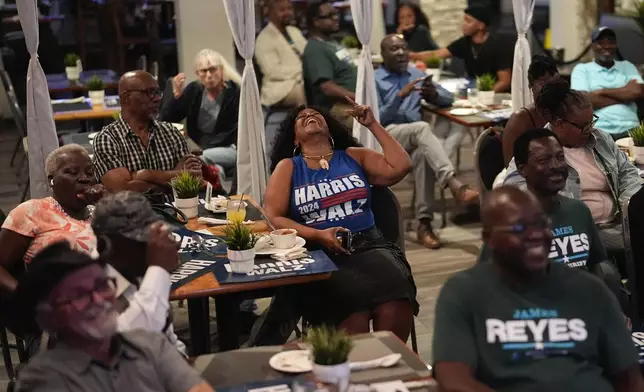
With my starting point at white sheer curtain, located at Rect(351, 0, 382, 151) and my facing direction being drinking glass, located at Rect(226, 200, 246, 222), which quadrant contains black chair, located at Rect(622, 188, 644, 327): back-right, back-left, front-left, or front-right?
front-left

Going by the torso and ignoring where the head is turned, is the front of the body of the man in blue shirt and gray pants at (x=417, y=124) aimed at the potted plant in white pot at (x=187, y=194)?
no

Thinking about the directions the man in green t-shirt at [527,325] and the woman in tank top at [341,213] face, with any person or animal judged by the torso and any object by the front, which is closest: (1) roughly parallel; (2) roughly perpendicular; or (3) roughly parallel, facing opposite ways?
roughly parallel

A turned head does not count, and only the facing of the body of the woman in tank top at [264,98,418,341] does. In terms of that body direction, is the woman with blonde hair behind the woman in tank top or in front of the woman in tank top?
behind

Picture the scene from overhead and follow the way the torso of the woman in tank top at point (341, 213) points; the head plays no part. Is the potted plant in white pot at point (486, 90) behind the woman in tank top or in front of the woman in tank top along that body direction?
behind

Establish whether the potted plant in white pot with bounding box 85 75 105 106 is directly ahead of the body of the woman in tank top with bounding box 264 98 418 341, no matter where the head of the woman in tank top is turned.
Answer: no

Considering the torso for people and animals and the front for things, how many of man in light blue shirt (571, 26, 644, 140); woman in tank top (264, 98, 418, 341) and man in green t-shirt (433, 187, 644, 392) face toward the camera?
3

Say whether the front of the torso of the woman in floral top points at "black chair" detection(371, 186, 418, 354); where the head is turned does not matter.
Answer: no

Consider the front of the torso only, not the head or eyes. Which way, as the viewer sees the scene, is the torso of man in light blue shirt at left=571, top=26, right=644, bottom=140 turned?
toward the camera

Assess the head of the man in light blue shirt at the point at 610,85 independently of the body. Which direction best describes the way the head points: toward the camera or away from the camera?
toward the camera

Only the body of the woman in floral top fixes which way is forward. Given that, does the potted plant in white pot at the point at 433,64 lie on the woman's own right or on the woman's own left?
on the woman's own left

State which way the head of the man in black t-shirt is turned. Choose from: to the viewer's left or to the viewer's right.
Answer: to the viewer's left

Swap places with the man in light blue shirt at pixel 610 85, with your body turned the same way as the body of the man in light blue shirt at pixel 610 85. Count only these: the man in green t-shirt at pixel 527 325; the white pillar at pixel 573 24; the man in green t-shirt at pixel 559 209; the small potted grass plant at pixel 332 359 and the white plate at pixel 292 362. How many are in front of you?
4

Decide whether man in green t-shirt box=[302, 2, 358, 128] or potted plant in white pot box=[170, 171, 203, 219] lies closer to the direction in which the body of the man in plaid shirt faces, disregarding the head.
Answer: the potted plant in white pot

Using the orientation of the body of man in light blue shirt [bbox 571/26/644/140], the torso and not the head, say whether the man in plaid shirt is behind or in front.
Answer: in front

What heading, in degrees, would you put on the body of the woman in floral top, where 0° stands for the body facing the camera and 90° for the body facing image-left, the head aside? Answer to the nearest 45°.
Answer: approximately 315°

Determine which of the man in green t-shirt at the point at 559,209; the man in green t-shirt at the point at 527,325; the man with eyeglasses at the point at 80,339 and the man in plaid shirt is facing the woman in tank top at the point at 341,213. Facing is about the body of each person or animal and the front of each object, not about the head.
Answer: the man in plaid shirt

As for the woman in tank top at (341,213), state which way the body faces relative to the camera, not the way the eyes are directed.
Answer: toward the camera
